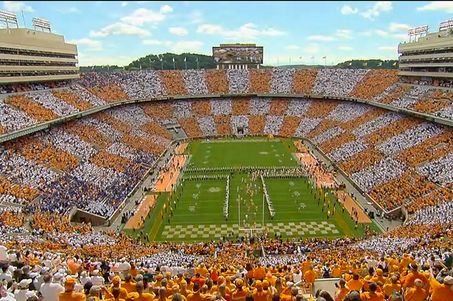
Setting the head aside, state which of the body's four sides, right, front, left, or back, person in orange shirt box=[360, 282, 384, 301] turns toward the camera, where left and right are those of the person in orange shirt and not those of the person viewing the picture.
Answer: back

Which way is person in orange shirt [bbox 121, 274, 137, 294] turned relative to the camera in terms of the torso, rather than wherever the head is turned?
away from the camera

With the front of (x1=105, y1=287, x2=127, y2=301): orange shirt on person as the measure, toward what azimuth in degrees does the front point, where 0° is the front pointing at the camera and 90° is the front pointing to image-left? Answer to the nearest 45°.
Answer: approximately 180°

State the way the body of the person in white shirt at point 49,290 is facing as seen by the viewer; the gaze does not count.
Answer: away from the camera

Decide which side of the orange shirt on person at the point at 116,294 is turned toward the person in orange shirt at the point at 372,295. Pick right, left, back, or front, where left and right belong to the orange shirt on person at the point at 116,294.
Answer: right

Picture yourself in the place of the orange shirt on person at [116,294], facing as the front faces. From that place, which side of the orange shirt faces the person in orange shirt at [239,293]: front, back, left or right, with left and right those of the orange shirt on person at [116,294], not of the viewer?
right

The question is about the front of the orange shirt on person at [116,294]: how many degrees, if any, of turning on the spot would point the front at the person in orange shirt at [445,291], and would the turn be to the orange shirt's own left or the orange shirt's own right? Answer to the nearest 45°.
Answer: approximately 90° to the orange shirt's own right

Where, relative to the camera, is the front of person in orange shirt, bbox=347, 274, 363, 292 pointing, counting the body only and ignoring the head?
away from the camera

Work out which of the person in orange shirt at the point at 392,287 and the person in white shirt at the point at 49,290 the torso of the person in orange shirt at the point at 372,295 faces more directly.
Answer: the person in orange shirt

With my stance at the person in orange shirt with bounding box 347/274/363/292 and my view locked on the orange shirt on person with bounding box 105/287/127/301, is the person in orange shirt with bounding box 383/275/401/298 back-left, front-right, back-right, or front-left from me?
back-left

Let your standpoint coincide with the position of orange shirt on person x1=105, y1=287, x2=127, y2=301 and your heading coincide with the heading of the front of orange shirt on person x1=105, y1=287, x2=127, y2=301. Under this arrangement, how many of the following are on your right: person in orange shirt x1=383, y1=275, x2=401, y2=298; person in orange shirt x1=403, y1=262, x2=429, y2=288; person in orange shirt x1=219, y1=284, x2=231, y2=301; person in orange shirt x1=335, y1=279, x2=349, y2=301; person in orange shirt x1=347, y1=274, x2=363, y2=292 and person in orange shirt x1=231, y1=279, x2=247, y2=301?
6
